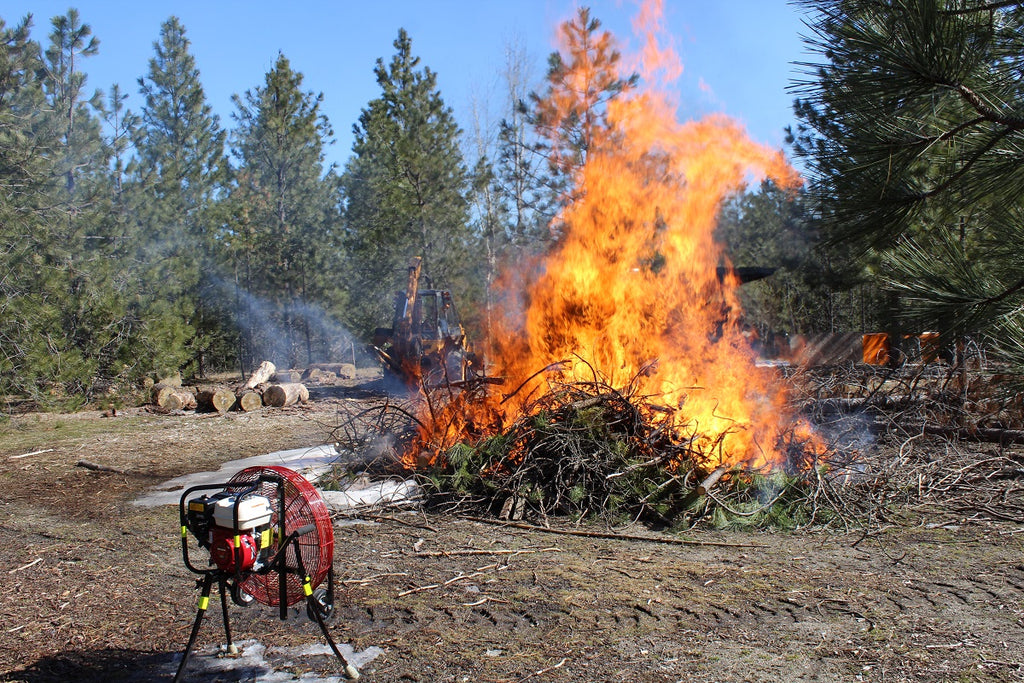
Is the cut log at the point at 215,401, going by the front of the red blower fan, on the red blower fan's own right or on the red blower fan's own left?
on the red blower fan's own left

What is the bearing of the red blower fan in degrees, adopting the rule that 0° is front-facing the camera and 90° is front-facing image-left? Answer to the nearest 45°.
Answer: approximately 225°

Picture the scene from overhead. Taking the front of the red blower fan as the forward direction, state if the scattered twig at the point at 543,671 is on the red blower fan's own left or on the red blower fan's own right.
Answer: on the red blower fan's own right

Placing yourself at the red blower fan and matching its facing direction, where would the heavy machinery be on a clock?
The heavy machinery is roughly at 11 o'clock from the red blower fan.

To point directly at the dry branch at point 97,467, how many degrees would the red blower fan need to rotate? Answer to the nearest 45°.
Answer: approximately 45° to its left

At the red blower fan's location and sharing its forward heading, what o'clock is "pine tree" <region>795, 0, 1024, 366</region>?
The pine tree is roughly at 2 o'clock from the red blower fan.

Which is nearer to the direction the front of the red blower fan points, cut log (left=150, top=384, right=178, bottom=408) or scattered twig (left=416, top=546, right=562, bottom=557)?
the scattered twig
